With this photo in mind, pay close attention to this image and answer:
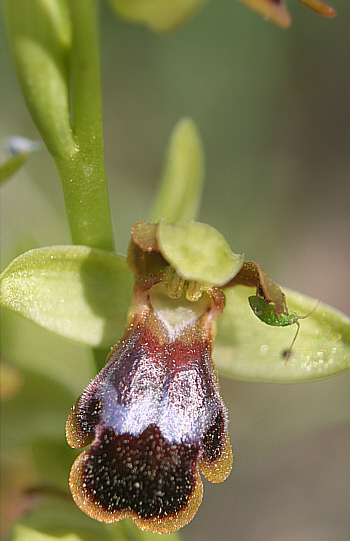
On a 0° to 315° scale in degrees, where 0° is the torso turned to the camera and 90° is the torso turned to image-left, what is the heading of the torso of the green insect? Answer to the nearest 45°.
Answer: approximately 270°
